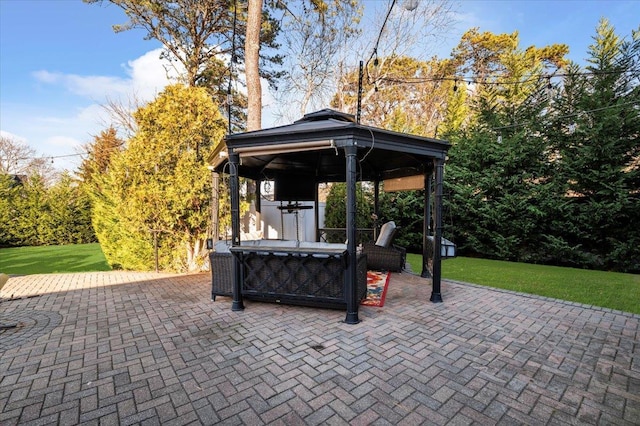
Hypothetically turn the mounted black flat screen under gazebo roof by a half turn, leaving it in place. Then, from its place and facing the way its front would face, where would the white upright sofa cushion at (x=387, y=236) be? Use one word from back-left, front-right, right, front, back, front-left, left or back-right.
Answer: back-right

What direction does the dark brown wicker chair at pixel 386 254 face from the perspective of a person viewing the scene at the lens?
facing to the left of the viewer

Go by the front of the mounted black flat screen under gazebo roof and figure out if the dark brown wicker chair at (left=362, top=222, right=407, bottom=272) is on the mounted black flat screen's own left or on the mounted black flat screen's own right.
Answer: on the mounted black flat screen's own left

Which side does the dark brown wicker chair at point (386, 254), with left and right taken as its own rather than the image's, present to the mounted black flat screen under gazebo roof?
front

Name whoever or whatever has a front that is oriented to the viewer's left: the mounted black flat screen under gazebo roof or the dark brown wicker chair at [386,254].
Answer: the dark brown wicker chair

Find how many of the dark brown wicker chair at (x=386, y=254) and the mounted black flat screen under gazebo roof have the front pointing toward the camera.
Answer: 1

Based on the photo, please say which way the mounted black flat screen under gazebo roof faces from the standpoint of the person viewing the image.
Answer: facing the viewer

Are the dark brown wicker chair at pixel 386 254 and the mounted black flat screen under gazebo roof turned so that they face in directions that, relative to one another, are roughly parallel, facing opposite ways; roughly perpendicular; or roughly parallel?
roughly perpendicular
